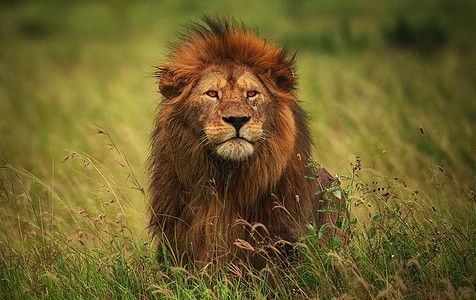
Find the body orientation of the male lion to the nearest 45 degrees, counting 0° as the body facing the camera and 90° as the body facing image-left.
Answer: approximately 0°
